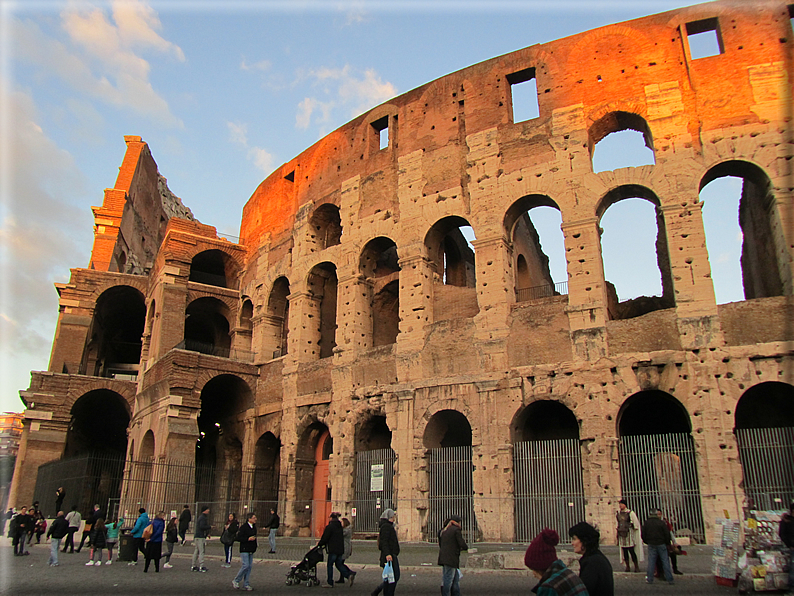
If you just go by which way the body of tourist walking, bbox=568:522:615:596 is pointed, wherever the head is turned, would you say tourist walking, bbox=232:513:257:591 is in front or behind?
in front

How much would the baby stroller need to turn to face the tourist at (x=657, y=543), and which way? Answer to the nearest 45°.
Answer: approximately 180°

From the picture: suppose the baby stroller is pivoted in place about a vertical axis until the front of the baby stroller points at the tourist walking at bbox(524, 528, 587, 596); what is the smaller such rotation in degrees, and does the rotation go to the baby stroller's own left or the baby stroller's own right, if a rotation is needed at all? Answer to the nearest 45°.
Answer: approximately 90° to the baby stroller's own left

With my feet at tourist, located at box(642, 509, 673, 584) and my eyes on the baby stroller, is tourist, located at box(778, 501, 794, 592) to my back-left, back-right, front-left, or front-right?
back-left

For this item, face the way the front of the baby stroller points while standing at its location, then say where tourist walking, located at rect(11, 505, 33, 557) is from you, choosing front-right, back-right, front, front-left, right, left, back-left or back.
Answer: front-right

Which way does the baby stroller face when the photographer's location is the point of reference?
facing to the left of the viewer

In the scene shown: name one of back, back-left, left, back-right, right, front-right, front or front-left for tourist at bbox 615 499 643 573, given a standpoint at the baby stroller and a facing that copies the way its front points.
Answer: back
